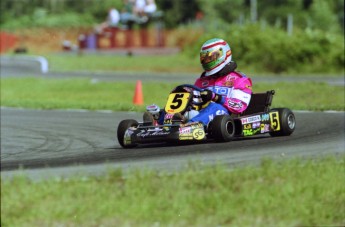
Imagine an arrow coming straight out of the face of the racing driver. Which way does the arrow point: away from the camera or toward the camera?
toward the camera

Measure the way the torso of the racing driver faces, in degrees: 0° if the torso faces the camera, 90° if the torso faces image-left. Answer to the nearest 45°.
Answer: approximately 45°

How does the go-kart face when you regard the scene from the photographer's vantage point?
facing the viewer and to the left of the viewer
